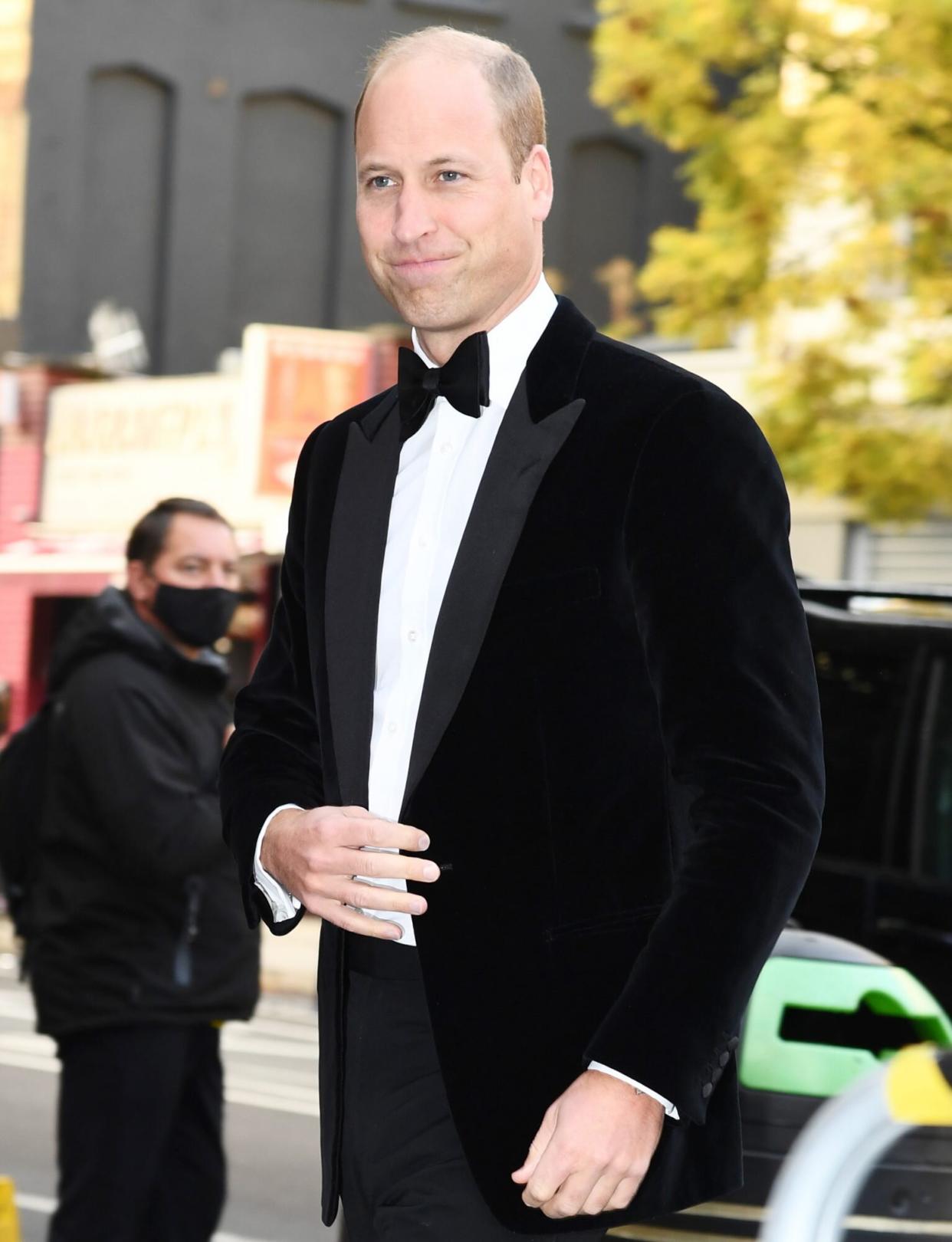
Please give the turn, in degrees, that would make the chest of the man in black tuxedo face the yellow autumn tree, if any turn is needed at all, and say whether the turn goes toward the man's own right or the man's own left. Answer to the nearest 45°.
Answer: approximately 135° to the man's own right

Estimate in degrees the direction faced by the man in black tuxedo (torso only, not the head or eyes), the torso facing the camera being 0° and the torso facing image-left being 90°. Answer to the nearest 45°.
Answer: approximately 45°

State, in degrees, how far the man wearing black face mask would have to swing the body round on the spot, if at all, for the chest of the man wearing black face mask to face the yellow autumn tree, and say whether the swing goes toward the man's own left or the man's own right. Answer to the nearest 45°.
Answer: approximately 45° to the man's own left

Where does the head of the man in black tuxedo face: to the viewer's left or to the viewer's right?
to the viewer's left

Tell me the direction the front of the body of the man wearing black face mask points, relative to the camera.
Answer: to the viewer's right

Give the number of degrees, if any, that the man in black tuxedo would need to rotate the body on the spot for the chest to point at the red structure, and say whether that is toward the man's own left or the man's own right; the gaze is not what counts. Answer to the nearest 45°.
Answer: approximately 135° to the man's own right

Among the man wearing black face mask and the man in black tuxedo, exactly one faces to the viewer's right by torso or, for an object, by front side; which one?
the man wearing black face mask

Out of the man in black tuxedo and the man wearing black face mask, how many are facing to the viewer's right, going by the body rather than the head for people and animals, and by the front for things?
1
